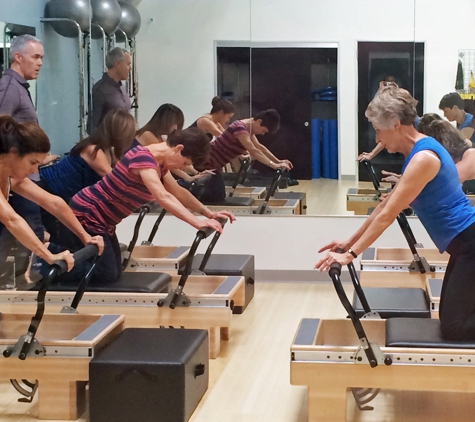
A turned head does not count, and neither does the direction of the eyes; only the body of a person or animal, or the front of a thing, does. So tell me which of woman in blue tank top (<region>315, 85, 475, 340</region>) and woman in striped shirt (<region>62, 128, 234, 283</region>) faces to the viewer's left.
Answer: the woman in blue tank top

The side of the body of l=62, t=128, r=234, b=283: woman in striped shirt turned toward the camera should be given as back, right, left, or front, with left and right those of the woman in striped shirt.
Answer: right

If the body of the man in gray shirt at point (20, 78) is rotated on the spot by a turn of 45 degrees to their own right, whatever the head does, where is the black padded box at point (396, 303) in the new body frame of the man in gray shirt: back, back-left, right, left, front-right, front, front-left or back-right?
front

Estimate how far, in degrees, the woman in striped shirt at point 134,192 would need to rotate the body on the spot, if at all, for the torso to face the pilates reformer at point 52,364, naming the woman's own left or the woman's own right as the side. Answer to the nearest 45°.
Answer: approximately 90° to the woman's own right

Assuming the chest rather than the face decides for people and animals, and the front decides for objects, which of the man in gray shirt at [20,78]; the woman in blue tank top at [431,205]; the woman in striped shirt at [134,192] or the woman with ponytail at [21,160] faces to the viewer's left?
the woman in blue tank top

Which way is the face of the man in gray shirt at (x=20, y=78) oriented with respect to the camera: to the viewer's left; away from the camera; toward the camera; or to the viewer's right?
to the viewer's right

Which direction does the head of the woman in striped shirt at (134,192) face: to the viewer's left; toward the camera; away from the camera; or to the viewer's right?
to the viewer's right

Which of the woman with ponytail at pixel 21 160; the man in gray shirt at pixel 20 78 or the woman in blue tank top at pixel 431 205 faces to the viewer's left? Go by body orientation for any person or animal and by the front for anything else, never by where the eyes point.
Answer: the woman in blue tank top

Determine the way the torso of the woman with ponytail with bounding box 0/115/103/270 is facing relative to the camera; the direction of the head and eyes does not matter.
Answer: to the viewer's right

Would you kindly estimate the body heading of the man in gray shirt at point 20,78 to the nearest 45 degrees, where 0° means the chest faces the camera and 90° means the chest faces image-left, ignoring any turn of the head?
approximately 270°

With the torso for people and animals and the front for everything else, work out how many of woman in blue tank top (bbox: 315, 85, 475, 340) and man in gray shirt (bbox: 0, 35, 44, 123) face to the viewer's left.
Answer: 1

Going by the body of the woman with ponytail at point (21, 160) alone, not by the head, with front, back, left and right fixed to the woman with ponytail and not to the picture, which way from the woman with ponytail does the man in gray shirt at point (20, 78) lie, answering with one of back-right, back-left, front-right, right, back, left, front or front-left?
left

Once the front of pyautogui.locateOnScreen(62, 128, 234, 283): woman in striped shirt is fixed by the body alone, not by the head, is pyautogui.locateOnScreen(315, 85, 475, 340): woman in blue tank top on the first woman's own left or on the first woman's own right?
on the first woman's own right

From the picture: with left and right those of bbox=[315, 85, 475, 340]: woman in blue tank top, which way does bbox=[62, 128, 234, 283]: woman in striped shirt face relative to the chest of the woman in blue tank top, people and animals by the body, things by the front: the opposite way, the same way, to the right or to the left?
the opposite way

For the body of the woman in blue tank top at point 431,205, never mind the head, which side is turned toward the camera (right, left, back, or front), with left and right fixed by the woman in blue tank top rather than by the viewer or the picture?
left
